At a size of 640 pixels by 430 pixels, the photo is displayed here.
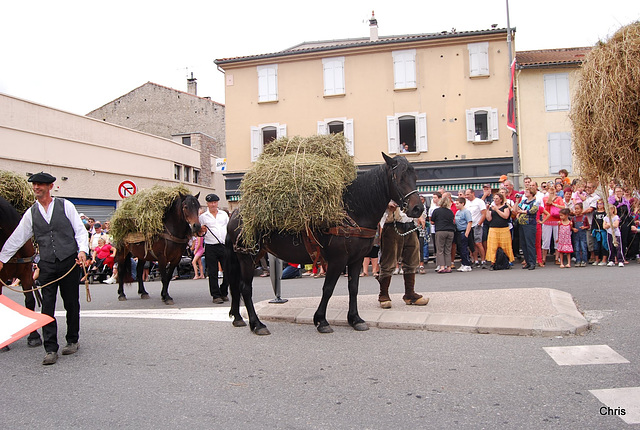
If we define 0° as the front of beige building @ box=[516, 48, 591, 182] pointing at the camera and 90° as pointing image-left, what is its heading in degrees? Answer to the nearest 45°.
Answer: approximately 0°

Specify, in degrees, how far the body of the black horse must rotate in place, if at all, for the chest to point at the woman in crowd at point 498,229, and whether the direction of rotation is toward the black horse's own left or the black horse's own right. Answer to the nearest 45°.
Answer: approximately 45° to the black horse's own left

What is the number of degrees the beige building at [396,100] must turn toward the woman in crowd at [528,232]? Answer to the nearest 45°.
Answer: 0° — it already faces them

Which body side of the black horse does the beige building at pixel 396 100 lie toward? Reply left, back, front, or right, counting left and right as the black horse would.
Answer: left

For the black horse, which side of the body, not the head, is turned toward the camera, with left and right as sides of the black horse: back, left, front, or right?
right

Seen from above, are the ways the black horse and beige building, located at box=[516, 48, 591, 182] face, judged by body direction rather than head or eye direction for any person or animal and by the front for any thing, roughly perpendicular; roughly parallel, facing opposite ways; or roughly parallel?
roughly perpendicular

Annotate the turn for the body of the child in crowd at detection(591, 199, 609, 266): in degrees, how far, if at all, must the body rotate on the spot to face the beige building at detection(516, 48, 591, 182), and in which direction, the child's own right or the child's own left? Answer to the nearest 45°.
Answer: approximately 135° to the child's own right

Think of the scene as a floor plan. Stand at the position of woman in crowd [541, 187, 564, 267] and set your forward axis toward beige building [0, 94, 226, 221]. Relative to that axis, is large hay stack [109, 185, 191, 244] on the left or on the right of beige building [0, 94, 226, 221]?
left

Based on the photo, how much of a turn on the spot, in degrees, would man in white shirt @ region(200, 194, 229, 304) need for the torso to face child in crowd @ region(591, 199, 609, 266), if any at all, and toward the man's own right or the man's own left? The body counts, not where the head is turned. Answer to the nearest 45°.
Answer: approximately 90° to the man's own left

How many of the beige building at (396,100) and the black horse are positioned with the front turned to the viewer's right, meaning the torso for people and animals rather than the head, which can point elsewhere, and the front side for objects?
1

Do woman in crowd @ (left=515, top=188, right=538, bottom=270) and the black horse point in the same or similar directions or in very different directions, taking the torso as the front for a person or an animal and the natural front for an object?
very different directions
